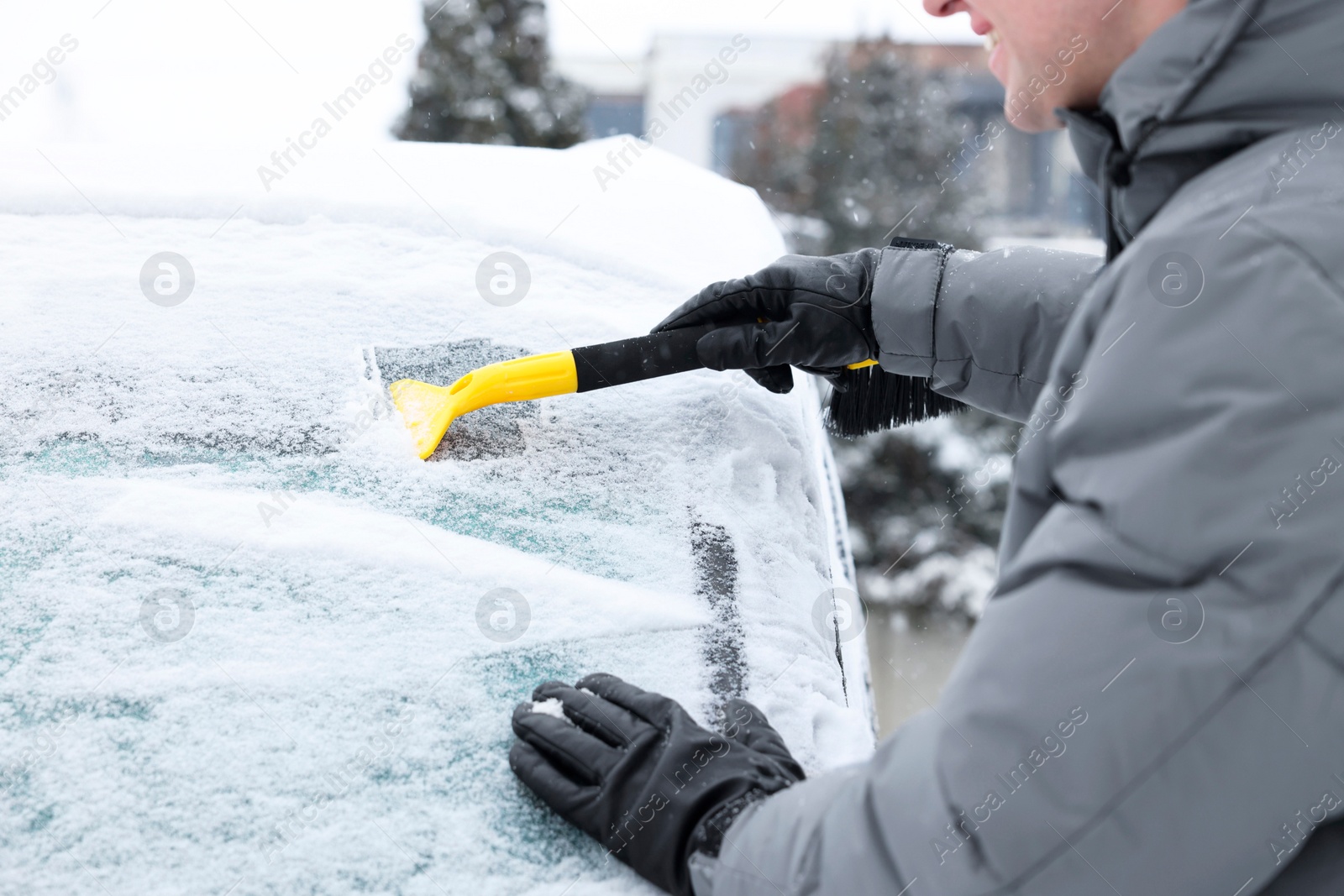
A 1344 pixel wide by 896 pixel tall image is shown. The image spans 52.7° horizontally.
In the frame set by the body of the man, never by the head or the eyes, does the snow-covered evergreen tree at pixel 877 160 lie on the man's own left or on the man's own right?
on the man's own right

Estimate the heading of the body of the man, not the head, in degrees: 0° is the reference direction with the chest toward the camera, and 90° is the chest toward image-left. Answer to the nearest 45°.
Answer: approximately 90°

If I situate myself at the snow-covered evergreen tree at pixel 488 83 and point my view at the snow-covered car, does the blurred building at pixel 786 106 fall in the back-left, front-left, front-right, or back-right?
back-left

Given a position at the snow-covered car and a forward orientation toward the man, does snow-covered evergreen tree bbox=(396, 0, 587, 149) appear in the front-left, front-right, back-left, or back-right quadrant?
back-left

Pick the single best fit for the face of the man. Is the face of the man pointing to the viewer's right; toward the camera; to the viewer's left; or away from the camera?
to the viewer's left

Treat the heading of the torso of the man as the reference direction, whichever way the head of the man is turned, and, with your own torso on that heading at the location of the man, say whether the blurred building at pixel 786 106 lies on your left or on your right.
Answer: on your right

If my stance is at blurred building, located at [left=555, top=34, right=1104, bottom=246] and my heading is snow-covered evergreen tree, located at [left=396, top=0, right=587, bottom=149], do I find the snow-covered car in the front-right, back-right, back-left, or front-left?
front-left

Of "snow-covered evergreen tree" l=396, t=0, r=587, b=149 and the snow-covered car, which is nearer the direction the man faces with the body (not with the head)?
the snow-covered car

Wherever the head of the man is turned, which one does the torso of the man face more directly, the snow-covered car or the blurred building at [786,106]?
the snow-covered car

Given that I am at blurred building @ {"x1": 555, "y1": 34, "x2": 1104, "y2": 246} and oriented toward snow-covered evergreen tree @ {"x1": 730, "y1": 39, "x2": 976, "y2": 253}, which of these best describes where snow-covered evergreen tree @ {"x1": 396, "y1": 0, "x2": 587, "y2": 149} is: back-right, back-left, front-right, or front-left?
front-right
